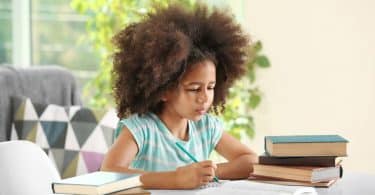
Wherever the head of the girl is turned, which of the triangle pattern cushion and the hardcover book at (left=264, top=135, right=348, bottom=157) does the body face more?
the hardcover book

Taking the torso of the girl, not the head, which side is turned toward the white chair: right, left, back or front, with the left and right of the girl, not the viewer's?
right

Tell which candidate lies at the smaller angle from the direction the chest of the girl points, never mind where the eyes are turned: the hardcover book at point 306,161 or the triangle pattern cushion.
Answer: the hardcover book

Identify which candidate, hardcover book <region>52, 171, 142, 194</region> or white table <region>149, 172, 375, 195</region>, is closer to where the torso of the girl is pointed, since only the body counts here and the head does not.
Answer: the white table

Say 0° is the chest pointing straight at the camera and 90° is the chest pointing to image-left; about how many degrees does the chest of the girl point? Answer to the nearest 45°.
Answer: approximately 315°
